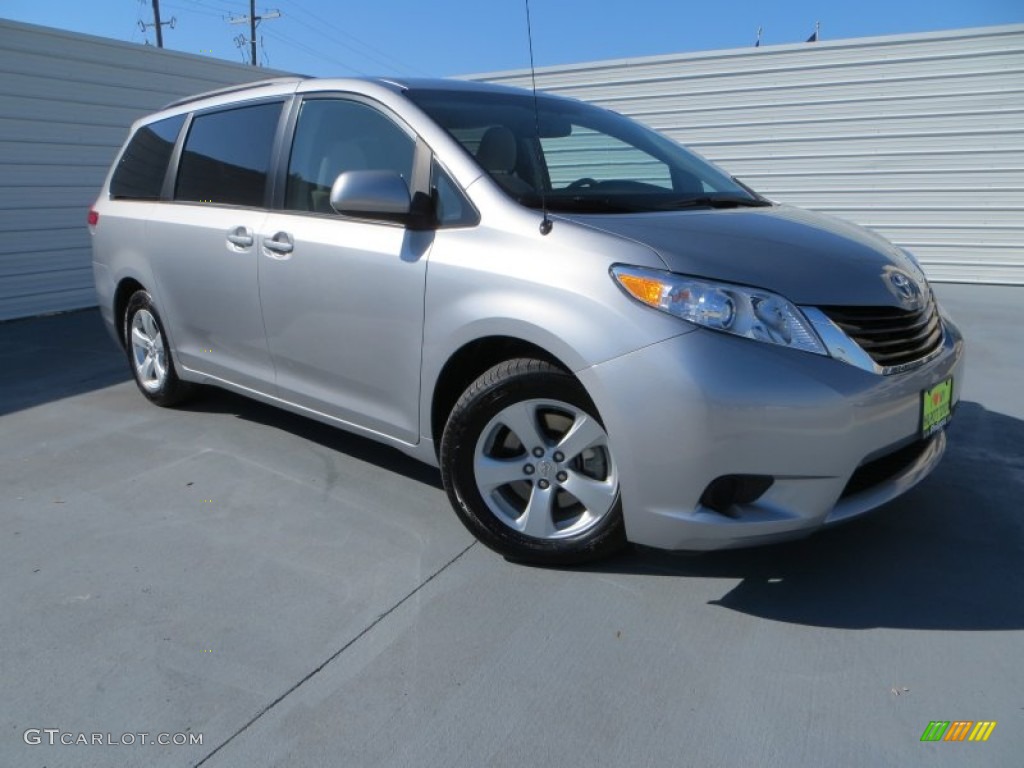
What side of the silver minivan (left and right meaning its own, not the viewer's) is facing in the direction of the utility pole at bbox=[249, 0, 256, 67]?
back

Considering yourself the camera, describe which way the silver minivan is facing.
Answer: facing the viewer and to the right of the viewer
